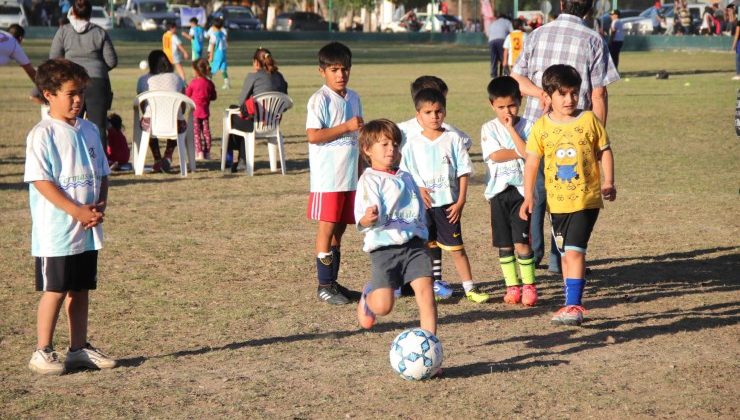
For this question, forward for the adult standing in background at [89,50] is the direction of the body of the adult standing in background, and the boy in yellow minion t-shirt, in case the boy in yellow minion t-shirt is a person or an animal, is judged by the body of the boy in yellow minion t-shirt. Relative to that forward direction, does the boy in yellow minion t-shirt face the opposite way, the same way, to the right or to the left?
the opposite way

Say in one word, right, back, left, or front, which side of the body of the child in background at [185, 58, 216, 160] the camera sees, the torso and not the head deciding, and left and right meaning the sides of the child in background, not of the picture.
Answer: back

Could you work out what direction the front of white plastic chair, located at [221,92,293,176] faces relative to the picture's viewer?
facing away from the viewer and to the left of the viewer

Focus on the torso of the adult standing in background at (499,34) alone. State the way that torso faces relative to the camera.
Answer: away from the camera

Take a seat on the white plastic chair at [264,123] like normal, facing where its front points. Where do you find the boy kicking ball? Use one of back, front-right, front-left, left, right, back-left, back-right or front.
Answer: back-left

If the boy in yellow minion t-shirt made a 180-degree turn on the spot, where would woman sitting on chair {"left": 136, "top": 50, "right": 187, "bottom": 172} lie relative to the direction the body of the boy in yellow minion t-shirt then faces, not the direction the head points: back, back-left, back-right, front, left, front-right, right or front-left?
front-left

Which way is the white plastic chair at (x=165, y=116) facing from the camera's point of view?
away from the camera

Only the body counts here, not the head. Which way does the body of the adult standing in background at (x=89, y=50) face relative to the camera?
away from the camera
